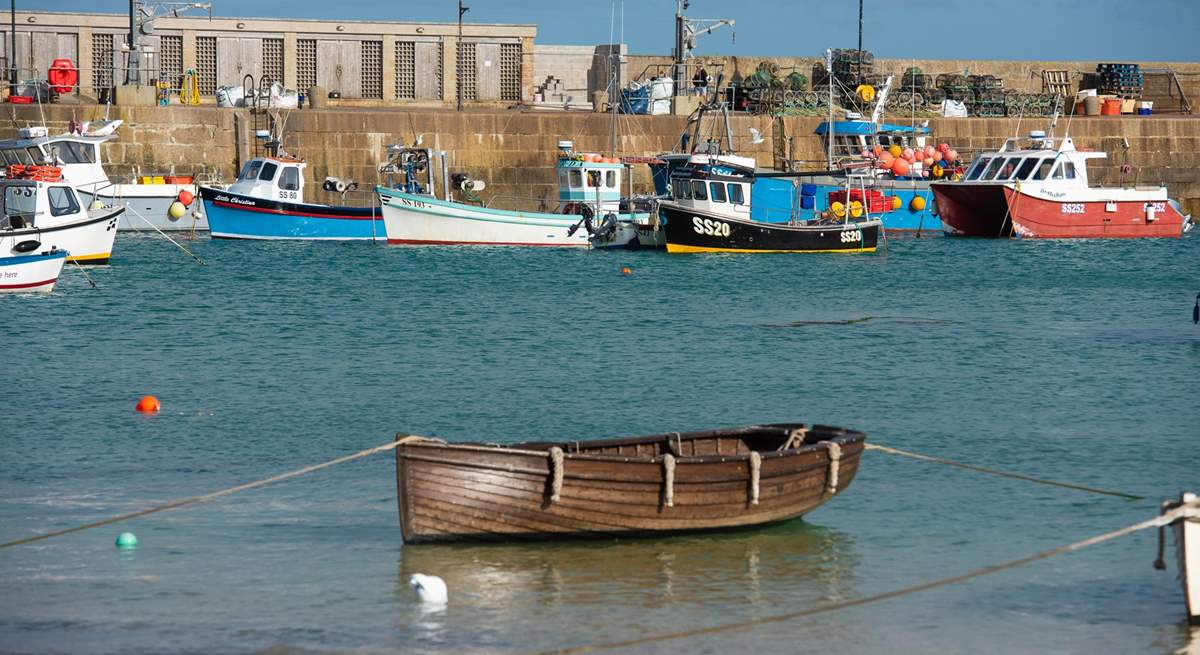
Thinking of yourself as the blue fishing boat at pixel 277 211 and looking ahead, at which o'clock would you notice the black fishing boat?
The black fishing boat is roughly at 7 o'clock from the blue fishing boat.

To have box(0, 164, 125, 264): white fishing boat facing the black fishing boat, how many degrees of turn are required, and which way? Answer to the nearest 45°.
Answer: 0° — it already faces it

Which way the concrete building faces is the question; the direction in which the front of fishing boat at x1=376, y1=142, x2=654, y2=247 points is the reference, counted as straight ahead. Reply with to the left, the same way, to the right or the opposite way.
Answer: to the left

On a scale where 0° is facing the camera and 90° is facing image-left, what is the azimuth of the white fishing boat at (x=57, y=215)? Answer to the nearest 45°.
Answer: approximately 270°

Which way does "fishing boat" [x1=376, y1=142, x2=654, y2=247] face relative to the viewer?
to the viewer's left

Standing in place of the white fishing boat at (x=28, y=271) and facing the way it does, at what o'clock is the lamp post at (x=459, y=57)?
The lamp post is roughly at 10 o'clock from the white fishing boat.

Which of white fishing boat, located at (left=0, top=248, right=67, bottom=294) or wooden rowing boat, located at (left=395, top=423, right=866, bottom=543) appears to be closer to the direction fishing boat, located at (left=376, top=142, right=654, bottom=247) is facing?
the white fishing boat

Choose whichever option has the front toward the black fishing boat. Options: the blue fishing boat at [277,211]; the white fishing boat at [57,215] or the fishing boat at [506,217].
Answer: the white fishing boat

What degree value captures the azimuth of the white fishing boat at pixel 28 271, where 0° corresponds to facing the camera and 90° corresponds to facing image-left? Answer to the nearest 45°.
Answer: approximately 270°

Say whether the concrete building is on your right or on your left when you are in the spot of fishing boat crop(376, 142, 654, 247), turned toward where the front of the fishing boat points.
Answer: on your right

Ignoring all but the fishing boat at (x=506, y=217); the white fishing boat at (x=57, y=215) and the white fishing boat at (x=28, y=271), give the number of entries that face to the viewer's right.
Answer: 2

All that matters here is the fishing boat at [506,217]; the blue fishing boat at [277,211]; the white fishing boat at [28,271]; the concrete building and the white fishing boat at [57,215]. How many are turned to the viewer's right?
2
